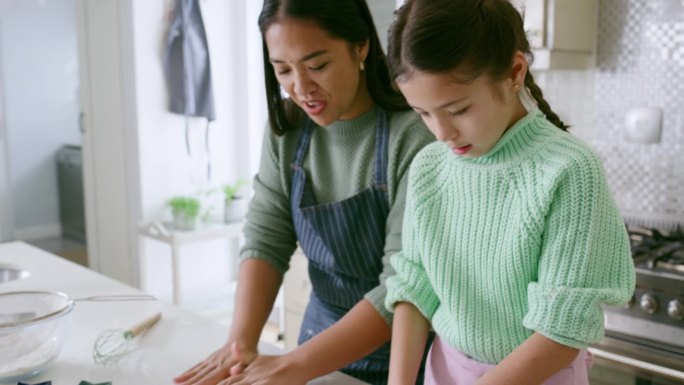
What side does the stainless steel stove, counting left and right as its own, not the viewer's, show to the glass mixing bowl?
front

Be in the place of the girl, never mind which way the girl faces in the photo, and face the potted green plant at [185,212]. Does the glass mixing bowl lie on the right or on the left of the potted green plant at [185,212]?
left

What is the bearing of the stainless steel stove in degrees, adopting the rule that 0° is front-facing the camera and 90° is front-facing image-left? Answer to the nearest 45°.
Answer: approximately 45°

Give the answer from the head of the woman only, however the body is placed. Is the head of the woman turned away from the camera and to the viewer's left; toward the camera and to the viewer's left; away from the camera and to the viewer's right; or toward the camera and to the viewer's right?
toward the camera and to the viewer's left

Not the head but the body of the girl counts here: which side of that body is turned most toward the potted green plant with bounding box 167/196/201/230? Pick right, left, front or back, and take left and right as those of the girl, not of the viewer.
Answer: right

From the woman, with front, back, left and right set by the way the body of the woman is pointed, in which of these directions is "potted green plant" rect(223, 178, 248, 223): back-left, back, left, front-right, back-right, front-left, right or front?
back-right

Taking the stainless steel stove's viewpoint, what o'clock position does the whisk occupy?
The whisk is roughly at 12 o'clock from the stainless steel stove.

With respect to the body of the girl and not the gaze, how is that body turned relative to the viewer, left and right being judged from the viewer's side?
facing the viewer and to the left of the viewer

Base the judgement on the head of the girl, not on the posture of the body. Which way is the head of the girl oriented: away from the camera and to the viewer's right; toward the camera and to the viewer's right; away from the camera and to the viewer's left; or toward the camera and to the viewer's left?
toward the camera and to the viewer's left

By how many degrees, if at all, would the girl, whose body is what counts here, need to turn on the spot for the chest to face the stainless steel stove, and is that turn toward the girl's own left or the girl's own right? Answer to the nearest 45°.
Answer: approximately 135° to the girl's own right
